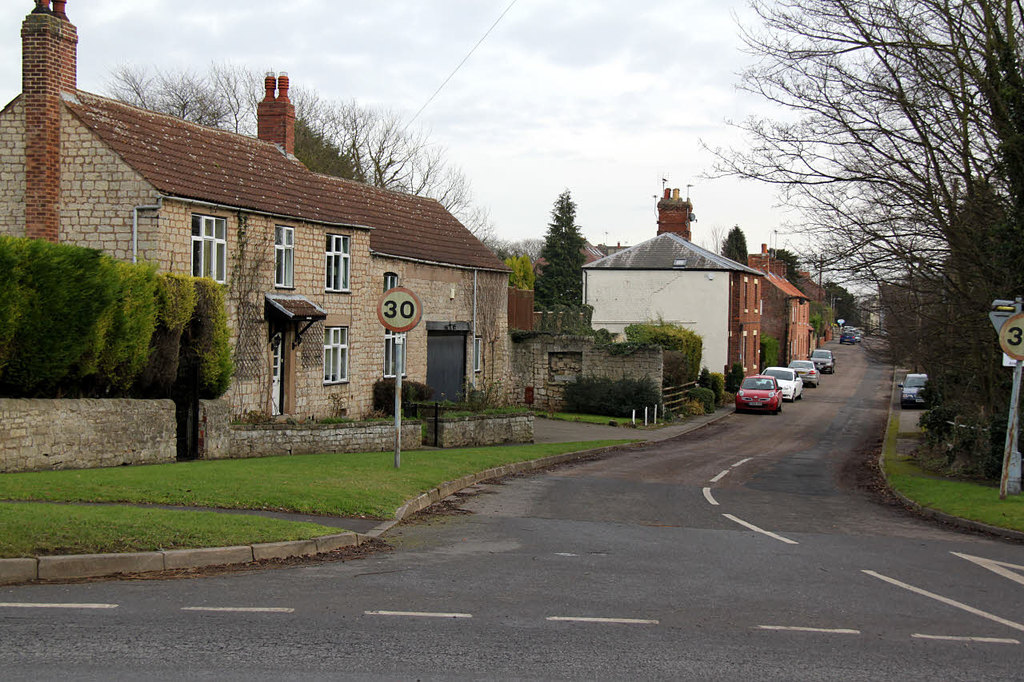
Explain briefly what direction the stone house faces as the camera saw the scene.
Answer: facing the viewer and to the right of the viewer

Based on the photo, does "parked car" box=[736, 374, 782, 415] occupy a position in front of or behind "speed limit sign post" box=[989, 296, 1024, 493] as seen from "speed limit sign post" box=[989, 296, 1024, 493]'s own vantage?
behind

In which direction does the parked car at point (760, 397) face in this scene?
toward the camera

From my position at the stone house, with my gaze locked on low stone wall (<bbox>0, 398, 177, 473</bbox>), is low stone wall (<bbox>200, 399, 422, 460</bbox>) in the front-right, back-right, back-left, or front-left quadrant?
front-left

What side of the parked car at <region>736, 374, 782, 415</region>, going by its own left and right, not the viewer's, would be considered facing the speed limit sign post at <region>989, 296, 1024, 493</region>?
front

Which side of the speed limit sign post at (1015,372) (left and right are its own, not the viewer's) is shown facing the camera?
front

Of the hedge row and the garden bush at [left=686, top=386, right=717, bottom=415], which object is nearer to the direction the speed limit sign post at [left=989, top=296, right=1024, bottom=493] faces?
the hedge row

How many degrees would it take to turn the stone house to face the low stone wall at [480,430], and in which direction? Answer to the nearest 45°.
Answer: approximately 45° to its left

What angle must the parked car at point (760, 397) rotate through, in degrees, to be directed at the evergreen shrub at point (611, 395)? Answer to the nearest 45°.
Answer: approximately 45° to its right

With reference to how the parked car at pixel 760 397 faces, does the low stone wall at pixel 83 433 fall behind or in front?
in front

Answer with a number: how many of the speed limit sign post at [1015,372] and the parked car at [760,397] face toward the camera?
2

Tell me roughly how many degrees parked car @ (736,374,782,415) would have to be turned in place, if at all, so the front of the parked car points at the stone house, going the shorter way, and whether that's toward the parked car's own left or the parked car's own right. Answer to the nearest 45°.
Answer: approximately 45° to the parked car's own right
